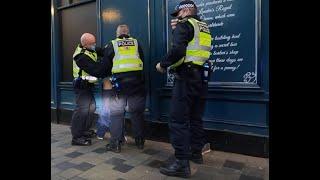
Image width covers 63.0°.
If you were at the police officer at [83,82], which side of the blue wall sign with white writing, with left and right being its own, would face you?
right

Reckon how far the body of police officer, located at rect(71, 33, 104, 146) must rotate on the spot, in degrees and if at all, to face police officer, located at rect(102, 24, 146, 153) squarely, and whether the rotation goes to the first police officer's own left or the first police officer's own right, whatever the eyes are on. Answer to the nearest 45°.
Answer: approximately 45° to the first police officer's own right

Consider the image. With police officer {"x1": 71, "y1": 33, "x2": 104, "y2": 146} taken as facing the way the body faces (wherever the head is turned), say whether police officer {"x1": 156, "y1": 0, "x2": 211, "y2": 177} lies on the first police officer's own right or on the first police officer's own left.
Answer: on the first police officer's own right

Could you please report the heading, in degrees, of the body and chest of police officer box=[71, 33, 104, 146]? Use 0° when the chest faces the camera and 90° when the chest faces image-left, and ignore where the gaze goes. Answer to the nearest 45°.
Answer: approximately 270°

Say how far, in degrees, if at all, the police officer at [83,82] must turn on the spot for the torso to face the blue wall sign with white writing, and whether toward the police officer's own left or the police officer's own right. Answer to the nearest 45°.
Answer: approximately 45° to the police officer's own right

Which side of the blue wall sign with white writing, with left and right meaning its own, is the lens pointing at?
front

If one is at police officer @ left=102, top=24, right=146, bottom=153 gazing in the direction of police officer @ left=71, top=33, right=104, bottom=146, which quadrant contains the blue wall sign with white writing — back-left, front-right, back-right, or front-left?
back-right

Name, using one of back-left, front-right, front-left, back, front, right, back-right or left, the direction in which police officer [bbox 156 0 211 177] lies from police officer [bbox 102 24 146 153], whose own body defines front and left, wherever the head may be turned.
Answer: back-right

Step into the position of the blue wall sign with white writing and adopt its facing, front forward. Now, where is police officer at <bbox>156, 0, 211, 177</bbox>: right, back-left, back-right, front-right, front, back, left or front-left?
front-right

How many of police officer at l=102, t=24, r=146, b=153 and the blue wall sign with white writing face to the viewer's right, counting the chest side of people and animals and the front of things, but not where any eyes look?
0

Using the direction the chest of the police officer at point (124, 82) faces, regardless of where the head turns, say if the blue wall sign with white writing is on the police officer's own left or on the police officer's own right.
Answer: on the police officer's own right

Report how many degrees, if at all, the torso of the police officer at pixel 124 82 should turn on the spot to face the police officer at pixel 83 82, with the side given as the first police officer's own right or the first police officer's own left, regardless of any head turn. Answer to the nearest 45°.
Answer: approximately 45° to the first police officer's own left

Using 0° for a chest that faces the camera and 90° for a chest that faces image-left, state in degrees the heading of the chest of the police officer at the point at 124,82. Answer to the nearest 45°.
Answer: approximately 180°

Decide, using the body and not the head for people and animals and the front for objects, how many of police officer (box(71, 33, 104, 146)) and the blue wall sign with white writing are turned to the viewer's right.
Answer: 1
